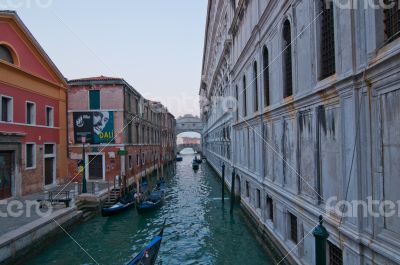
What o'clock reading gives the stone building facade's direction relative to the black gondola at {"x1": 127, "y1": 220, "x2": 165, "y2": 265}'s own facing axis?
The stone building facade is roughly at 3 o'clock from the black gondola.

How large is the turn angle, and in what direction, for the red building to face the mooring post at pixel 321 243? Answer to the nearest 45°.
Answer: approximately 45° to its right

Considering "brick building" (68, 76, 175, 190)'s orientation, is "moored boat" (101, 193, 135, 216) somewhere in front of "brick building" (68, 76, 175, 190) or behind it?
in front

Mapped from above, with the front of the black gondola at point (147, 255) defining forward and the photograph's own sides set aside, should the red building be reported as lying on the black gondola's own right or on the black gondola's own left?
on the black gondola's own left

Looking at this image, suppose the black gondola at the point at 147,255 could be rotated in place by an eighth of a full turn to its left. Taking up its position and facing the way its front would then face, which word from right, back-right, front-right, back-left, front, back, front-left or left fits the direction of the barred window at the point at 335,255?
back-right

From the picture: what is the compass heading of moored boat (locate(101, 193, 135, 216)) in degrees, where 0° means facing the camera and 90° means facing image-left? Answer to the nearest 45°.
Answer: approximately 45°

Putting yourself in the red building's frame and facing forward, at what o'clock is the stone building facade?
The stone building facade is roughly at 1 o'clock from the red building.

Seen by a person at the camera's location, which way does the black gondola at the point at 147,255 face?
facing away from the viewer and to the right of the viewer

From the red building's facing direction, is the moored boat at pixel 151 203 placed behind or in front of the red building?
in front

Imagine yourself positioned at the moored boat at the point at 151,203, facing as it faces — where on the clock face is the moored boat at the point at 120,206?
the moored boat at the point at 120,206 is roughly at 1 o'clock from the moored boat at the point at 151,203.

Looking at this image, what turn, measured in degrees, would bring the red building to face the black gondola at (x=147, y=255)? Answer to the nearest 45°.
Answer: approximately 45° to its right
